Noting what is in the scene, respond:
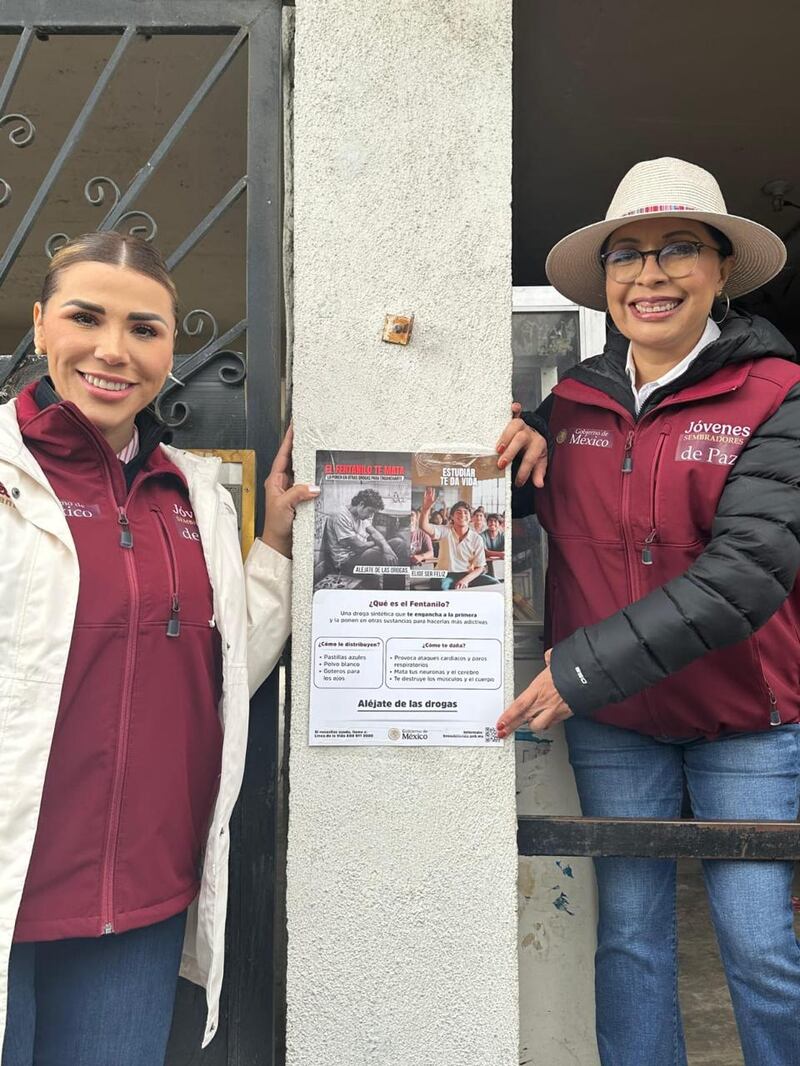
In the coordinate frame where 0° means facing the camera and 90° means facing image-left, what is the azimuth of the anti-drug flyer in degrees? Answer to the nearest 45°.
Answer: approximately 0°
